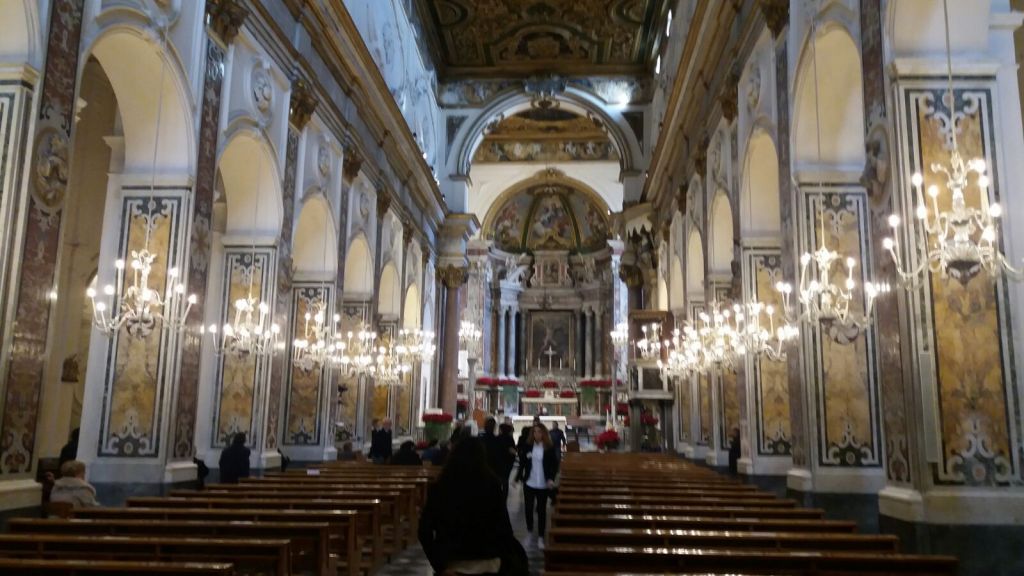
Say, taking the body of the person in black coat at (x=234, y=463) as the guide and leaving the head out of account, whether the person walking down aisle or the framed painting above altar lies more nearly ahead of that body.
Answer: the framed painting above altar

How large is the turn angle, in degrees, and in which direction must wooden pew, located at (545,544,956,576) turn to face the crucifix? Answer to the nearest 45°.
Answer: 0° — it already faces it

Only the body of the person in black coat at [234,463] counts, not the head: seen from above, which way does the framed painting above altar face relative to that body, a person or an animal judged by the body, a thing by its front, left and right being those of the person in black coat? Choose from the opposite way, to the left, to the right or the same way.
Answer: the opposite way

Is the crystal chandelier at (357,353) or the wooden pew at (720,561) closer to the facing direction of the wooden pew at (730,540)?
the crystal chandelier

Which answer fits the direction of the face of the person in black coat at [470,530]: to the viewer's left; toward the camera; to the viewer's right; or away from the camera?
away from the camera

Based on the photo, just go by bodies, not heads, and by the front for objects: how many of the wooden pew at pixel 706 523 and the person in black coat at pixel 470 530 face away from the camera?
2

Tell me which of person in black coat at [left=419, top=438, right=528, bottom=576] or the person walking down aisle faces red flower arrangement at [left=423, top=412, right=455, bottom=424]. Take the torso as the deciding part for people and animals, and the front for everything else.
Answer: the person in black coat

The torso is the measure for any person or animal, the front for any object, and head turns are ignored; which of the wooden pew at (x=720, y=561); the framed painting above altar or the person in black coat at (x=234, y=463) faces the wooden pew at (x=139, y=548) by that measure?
the framed painting above altar

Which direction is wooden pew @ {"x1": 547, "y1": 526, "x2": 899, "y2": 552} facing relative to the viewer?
away from the camera

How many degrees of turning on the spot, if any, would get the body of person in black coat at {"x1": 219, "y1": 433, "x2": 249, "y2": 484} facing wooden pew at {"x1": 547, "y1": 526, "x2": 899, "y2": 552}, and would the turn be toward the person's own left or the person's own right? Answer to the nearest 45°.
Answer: approximately 90° to the person's own right

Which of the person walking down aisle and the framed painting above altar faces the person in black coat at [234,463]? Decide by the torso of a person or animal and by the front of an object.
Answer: the framed painting above altar

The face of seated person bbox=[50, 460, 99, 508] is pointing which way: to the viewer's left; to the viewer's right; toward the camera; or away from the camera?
away from the camera

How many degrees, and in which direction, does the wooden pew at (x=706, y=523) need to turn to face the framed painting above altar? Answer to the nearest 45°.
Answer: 0° — it already faces it

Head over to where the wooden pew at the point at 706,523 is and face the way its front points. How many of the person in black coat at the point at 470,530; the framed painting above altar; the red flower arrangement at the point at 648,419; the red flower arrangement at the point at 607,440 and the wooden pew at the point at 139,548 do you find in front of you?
3
